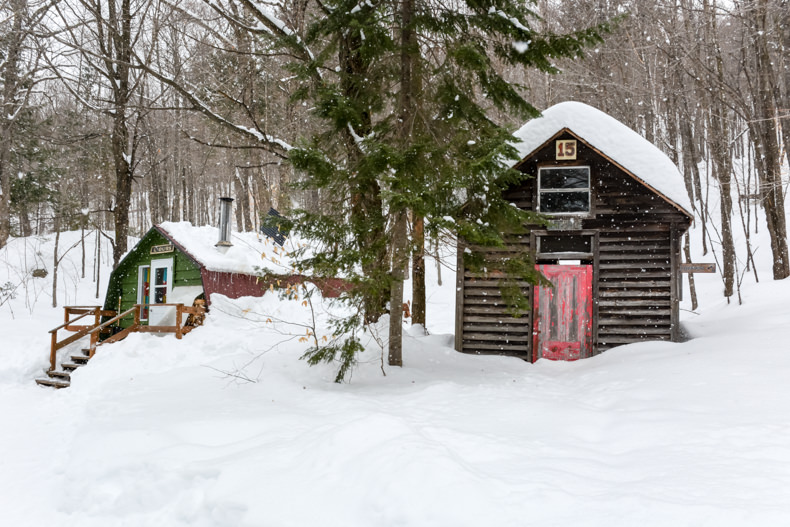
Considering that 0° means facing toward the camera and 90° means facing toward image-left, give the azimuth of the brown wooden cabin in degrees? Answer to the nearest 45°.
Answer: approximately 0°
